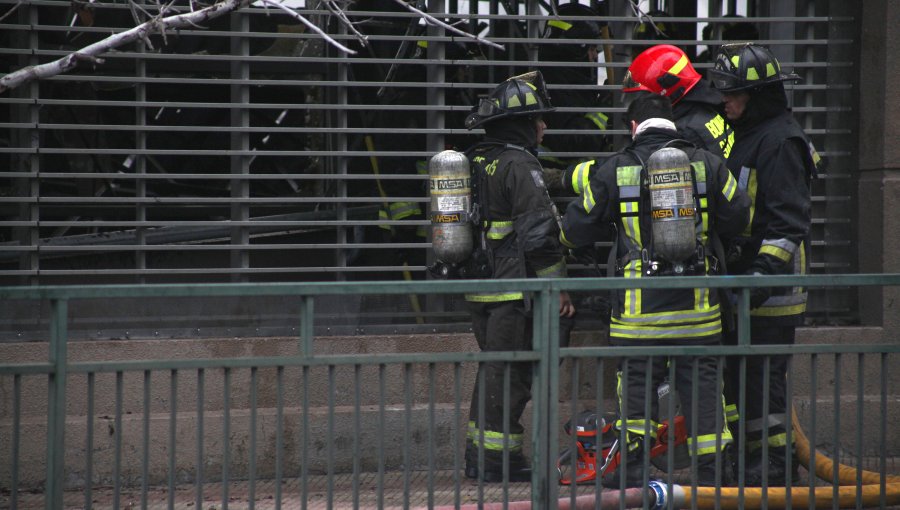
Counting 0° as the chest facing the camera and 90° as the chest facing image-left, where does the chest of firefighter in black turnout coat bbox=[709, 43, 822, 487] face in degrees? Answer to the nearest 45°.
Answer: approximately 90°

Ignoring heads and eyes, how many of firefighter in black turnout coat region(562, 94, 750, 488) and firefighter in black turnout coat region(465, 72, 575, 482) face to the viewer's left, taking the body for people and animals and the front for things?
0

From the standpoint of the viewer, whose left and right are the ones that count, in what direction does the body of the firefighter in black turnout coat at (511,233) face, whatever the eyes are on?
facing away from the viewer and to the right of the viewer

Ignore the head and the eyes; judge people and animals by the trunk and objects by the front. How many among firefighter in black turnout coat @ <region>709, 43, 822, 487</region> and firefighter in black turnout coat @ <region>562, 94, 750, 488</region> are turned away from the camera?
1

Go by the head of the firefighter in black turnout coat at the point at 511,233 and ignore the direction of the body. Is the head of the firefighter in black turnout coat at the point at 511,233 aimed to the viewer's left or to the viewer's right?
to the viewer's right

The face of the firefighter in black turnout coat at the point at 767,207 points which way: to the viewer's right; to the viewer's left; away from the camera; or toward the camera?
to the viewer's left

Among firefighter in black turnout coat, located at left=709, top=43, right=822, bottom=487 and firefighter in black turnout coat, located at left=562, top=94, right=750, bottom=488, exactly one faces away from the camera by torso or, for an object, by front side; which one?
firefighter in black turnout coat, located at left=562, top=94, right=750, bottom=488

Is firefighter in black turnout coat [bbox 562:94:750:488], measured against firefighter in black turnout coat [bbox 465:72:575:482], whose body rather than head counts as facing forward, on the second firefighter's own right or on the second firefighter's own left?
on the second firefighter's own right

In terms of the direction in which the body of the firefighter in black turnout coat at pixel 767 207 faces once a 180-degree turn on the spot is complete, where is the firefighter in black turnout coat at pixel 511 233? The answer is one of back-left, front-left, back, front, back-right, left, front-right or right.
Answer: back

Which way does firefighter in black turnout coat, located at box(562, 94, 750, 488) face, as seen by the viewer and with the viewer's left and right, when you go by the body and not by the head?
facing away from the viewer

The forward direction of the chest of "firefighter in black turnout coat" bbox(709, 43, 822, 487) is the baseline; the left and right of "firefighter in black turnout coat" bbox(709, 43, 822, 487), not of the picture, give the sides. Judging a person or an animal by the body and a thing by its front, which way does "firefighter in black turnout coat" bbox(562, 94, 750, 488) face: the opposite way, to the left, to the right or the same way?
to the right
